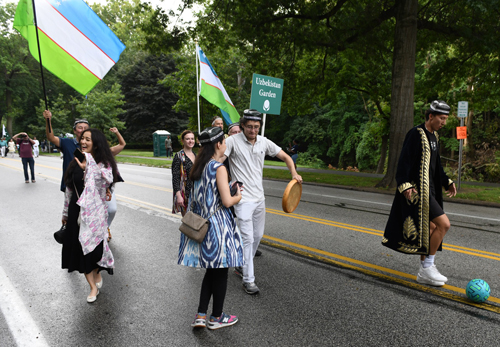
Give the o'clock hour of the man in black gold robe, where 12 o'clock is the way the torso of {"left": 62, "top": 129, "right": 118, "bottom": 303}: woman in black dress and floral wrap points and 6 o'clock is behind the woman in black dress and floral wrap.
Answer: The man in black gold robe is roughly at 8 o'clock from the woman in black dress and floral wrap.

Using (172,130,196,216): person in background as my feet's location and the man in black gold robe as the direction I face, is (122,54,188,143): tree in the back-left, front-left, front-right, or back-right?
back-left

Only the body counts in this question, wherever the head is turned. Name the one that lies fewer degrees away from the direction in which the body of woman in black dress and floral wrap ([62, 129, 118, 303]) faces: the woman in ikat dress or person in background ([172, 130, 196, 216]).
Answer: the woman in ikat dress

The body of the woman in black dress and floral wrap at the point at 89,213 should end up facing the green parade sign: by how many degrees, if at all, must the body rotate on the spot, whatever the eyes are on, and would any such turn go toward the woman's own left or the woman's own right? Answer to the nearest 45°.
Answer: approximately 180°

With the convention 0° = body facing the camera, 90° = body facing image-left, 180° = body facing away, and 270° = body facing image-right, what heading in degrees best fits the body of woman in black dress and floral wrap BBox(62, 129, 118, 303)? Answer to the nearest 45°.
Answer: approximately 45°

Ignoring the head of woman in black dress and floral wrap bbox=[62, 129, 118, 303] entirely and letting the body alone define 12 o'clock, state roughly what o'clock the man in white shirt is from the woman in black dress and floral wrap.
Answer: The man in white shirt is roughly at 8 o'clock from the woman in black dress and floral wrap.
